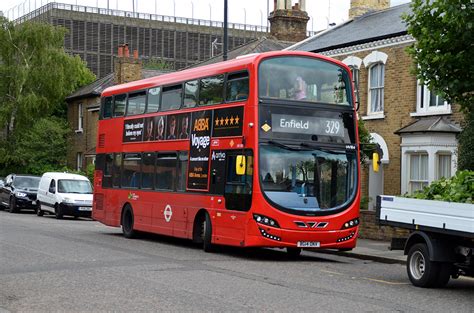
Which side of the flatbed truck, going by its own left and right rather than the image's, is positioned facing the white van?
back

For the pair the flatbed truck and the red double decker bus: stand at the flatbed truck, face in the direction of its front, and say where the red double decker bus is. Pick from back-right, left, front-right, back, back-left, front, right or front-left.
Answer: back

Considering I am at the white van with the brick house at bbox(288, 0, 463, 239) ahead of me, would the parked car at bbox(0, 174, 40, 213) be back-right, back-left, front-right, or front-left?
back-left

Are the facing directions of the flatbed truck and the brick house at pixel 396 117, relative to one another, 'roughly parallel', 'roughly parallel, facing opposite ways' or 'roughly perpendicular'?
roughly perpendicular

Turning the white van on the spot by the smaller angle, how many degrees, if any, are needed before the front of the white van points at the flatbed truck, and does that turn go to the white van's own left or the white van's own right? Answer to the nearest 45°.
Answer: approximately 45° to the white van's own right

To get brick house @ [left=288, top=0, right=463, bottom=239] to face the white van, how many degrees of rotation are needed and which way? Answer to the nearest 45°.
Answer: approximately 90° to its right

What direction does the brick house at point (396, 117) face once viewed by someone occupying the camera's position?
facing the viewer and to the left of the viewer

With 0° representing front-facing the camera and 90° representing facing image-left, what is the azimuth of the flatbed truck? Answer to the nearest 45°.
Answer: approximately 315°

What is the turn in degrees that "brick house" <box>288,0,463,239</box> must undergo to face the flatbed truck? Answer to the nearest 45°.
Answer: approximately 45° to its left

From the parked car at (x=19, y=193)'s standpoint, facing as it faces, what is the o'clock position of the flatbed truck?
The flatbed truck is roughly at 1 o'clock from the parked car.

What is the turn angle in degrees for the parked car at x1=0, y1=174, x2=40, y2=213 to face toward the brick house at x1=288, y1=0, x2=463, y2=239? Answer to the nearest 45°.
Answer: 0° — it already faces it

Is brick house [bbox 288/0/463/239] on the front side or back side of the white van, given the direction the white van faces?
on the front side

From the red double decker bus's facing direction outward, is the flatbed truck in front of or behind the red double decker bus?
in front

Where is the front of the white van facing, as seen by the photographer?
facing the viewer and to the right of the viewer

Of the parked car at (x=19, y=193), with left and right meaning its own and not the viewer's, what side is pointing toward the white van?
front
